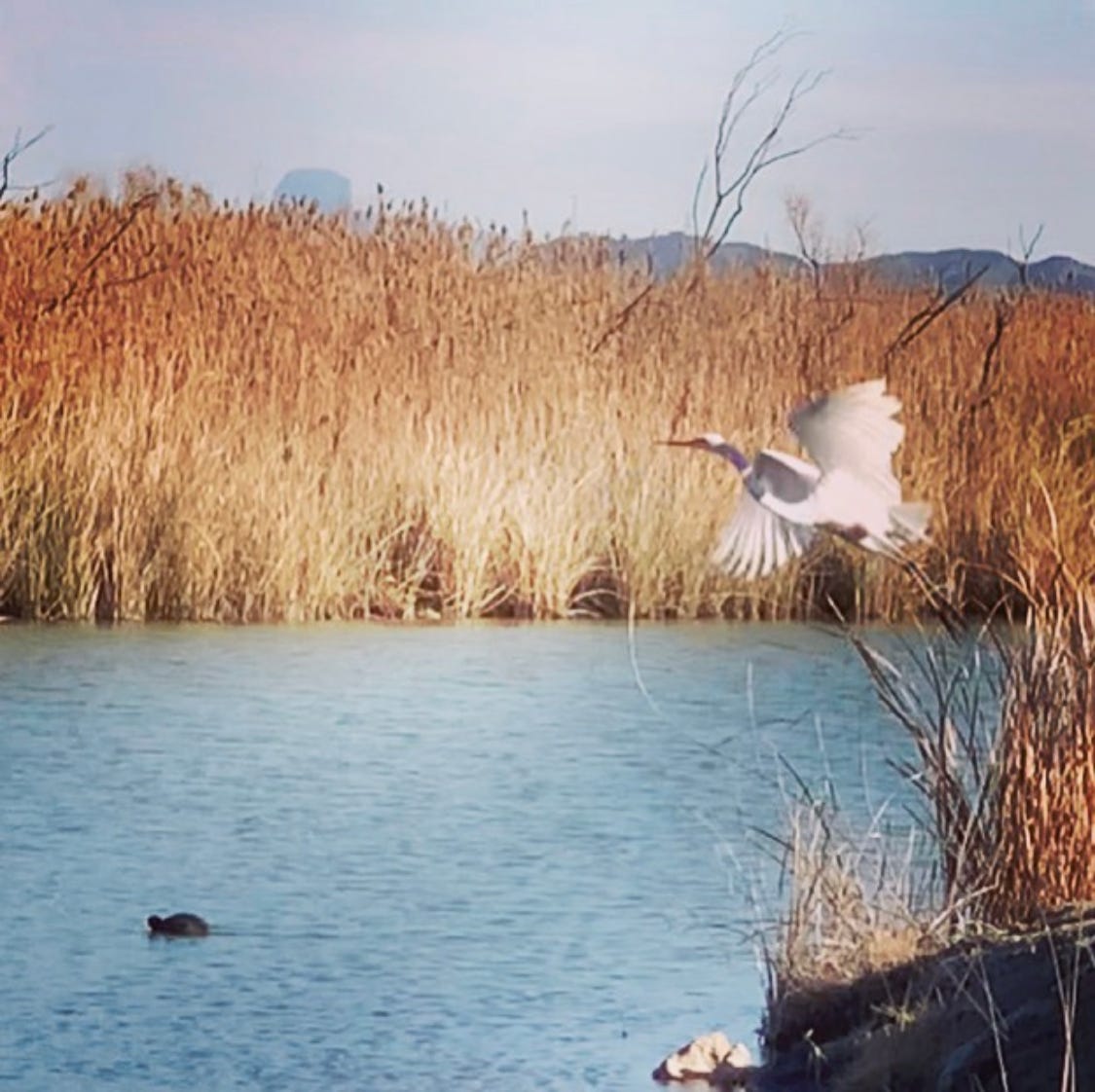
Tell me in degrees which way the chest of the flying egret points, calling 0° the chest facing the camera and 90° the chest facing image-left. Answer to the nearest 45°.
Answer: approximately 90°
